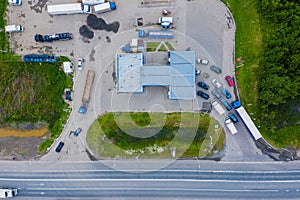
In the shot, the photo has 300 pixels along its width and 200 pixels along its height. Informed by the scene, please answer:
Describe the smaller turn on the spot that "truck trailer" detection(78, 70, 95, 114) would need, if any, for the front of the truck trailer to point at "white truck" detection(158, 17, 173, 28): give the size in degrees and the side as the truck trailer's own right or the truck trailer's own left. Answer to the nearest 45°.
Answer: approximately 90° to the truck trailer's own left

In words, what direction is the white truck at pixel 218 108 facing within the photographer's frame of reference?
facing away from the viewer and to the left of the viewer

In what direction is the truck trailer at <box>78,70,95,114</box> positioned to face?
toward the camera

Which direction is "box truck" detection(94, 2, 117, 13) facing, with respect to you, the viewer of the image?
facing to the right of the viewer

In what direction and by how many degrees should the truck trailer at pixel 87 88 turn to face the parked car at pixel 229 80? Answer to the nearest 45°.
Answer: approximately 90° to its left

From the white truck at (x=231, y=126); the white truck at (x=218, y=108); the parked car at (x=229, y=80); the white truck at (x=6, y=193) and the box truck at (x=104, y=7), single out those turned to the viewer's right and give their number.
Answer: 2

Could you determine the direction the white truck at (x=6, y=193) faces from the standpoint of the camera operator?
facing to the right of the viewer

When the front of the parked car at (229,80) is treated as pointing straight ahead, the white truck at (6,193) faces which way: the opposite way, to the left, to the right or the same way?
to the right

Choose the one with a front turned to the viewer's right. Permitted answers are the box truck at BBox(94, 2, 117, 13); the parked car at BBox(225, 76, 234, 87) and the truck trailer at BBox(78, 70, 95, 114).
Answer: the box truck

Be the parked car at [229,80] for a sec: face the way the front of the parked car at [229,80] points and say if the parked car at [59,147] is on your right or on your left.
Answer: on your left

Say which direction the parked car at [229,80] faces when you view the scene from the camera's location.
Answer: facing away from the viewer and to the left of the viewer

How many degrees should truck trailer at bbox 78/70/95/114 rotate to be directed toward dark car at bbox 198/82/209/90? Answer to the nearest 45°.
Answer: approximately 90° to its left
